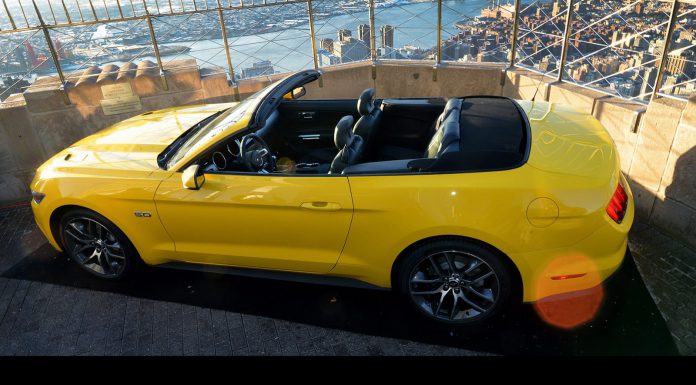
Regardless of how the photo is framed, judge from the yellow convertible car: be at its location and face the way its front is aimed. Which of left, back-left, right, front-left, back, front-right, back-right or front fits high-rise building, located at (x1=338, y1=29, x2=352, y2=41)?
right

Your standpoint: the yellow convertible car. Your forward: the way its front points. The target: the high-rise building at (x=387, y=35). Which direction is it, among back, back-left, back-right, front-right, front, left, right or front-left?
right

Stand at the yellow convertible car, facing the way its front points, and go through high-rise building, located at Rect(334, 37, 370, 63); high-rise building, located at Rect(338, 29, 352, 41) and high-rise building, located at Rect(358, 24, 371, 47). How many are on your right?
3

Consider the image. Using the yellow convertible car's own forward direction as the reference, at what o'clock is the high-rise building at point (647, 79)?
The high-rise building is roughly at 5 o'clock from the yellow convertible car.

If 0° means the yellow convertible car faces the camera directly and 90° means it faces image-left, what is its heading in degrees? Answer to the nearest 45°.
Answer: approximately 90°

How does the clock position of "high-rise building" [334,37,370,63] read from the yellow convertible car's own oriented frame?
The high-rise building is roughly at 3 o'clock from the yellow convertible car.

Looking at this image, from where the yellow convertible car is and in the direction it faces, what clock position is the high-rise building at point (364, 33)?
The high-rise building is roughly at 3 o'clock from the yellow convertible car.

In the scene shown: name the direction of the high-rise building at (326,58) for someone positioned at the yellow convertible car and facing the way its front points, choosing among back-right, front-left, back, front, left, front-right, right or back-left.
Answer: right

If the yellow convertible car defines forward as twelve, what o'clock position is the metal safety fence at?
The metal safety fence is roughly at 3 o'clock from the yellow convertible car.

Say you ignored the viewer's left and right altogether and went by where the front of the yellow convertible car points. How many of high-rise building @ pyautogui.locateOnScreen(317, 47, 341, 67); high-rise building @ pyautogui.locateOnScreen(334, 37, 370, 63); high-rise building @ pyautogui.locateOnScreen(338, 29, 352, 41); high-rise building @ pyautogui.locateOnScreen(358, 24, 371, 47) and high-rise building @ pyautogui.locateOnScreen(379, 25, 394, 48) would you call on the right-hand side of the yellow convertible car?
5

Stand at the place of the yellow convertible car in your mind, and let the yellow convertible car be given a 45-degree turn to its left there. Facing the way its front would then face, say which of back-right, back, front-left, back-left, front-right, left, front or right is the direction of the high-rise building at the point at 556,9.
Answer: back
